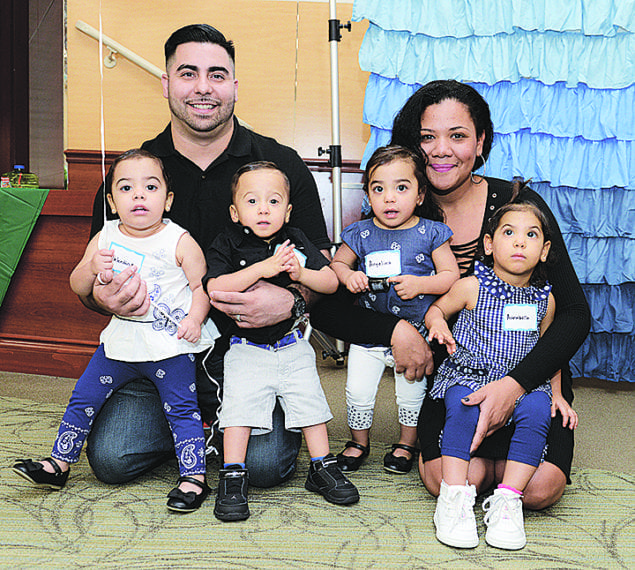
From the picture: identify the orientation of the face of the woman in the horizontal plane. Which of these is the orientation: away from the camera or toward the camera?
toward the camera

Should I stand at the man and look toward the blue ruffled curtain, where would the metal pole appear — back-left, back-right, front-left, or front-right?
front-left

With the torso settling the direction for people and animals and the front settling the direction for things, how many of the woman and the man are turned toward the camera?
2

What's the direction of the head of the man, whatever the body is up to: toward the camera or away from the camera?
toward the camera

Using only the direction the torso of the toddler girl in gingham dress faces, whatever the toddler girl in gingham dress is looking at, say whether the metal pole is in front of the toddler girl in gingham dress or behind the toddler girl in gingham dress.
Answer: behind

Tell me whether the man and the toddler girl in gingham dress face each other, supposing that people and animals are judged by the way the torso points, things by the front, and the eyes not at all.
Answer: no

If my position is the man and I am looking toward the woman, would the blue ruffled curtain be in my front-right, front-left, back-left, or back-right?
front-left

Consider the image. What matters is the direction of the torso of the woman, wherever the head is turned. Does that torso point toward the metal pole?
no

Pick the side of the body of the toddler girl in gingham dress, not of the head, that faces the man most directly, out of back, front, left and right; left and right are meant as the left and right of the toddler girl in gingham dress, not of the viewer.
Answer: right

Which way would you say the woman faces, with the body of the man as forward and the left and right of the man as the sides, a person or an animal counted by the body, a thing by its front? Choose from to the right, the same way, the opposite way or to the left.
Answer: the same way

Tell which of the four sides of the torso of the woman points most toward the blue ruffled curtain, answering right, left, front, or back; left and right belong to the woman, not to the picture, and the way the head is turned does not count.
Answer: back

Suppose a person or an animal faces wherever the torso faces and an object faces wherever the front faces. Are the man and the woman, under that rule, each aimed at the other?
no

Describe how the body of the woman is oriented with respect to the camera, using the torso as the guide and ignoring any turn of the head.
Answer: toward the camera

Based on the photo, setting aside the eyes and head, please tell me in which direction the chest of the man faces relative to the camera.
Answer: toward the camera
